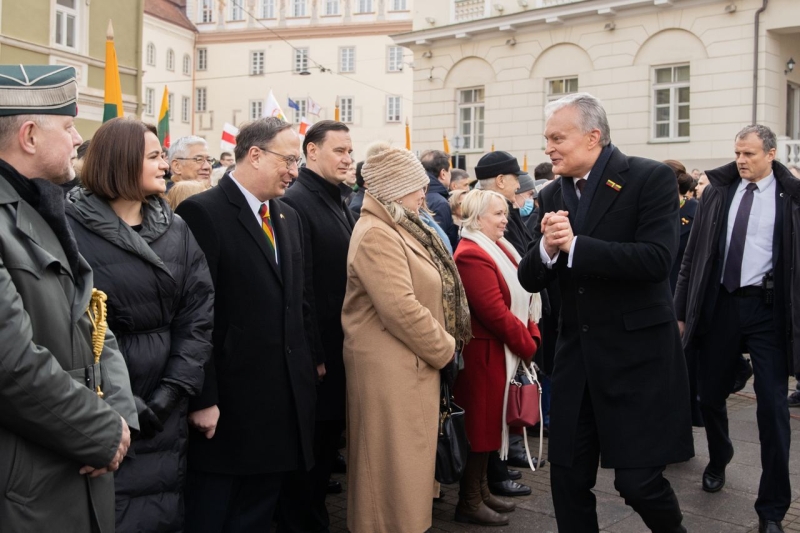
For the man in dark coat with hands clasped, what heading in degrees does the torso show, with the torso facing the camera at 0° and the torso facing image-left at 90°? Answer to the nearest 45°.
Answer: approximately 45°

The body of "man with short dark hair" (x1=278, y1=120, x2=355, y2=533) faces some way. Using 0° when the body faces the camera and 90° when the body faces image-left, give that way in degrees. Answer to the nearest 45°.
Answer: approximately 315°

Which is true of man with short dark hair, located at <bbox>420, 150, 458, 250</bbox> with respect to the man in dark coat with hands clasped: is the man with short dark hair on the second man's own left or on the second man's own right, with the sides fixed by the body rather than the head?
on the second man's own right

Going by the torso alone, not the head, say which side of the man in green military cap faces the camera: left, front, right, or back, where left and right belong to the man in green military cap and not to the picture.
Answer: right

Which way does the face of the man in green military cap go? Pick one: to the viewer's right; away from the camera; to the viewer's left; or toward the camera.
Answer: to the viewer's right

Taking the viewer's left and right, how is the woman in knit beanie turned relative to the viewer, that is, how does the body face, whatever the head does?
facing to the right of the viewer
